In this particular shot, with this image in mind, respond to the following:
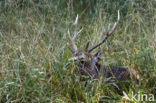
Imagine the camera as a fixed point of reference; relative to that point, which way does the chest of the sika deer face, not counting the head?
to the viewer's left
